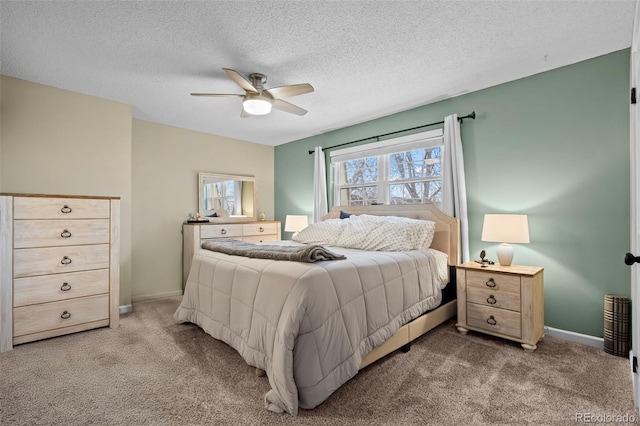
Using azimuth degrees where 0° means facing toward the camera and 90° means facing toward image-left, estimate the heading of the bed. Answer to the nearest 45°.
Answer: approximately 45°

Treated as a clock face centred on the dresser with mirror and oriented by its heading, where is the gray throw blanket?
The gray throw blanket is roughly at 1 o'clock from the dresser with mirror.

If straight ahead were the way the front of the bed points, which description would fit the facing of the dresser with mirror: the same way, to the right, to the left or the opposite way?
to the left

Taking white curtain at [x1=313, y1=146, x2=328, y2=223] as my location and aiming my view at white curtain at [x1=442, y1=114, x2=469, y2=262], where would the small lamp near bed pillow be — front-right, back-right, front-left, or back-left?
back-right

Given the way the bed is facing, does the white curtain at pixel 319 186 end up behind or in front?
behind

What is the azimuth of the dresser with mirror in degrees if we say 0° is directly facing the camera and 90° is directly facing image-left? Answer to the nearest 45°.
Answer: approximately 315°

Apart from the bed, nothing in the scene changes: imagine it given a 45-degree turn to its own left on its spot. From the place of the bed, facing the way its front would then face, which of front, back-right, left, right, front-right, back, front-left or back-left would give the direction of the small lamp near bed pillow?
back

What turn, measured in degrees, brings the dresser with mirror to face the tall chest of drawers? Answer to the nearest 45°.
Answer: approximately 90° to its right

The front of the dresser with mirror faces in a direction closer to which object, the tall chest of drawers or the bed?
the bed
